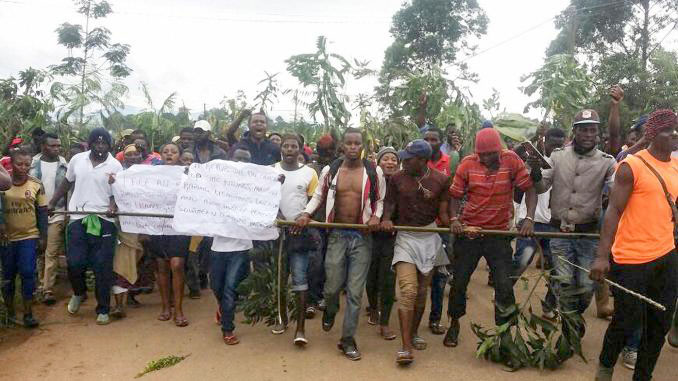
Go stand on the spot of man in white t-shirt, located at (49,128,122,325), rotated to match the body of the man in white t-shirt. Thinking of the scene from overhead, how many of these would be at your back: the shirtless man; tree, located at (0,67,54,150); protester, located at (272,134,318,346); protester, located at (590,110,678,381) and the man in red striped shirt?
1

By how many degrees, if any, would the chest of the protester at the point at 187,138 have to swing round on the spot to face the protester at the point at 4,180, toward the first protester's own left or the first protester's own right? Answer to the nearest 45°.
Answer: approximately 45° to the first protester's own right

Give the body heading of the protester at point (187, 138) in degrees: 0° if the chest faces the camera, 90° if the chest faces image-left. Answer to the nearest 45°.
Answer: approximately 0°

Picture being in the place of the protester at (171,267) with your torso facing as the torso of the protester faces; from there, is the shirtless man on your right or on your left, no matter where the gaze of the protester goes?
on your left

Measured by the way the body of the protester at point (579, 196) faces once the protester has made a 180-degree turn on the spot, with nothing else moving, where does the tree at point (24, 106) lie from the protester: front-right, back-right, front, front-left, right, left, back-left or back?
left

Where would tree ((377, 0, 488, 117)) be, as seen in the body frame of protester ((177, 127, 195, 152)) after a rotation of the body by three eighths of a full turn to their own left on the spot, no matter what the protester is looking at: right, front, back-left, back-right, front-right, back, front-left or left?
front

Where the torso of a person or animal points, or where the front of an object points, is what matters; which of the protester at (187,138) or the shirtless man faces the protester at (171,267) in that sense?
the protester at (187,138)

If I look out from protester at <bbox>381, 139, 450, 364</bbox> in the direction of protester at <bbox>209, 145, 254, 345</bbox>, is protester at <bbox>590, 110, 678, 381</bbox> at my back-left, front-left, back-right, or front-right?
back-left

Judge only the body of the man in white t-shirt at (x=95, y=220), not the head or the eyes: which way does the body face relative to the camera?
toward the camera

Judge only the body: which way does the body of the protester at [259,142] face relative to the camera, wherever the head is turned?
toward the camera
